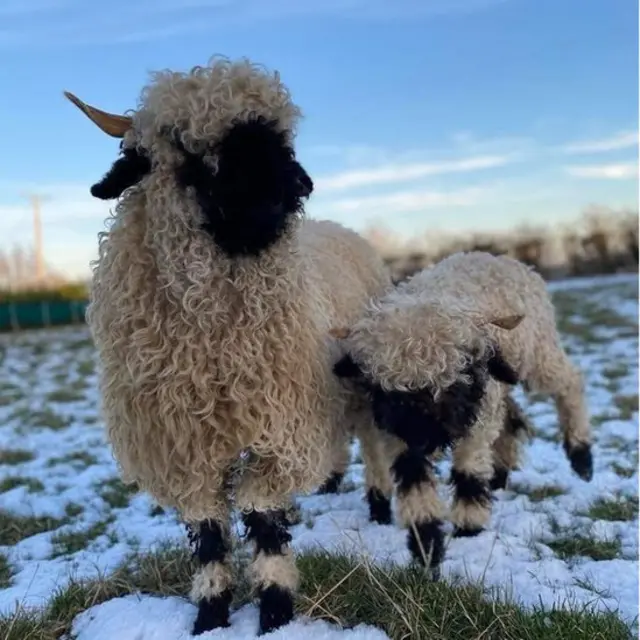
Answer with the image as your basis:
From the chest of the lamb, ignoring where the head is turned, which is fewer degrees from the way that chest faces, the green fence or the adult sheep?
the adult sheep

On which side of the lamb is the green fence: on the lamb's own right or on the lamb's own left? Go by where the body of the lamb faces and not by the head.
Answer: on the lamb's own right

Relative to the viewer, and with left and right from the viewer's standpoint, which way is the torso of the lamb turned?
facing the viewer and to the left of the viewer

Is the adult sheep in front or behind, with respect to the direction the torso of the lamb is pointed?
in front
